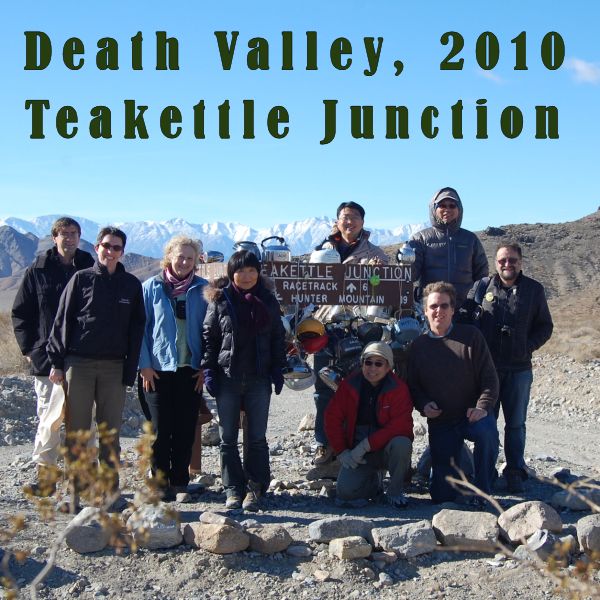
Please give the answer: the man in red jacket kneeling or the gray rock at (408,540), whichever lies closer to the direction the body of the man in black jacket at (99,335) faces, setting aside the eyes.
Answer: the gray rock

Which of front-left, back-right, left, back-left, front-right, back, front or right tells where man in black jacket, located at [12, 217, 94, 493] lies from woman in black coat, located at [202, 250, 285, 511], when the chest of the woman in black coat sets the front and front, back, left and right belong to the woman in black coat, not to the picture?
right

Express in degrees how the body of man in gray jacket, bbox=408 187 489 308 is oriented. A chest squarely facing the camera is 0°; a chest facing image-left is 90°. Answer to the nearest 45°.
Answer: approximately 0°

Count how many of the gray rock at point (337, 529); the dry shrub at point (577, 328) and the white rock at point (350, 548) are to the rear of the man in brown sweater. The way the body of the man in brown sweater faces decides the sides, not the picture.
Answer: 1

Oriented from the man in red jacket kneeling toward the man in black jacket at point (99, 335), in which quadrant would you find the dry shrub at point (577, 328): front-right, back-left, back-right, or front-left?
back-right

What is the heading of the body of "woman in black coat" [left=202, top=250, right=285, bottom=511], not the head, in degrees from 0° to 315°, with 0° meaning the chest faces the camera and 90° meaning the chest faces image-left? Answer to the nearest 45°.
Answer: approximately 0°
